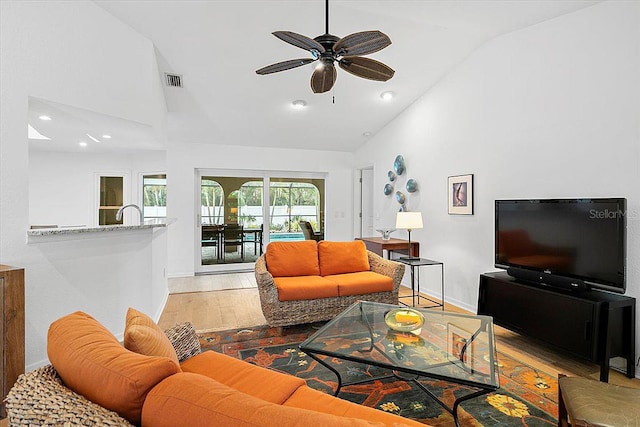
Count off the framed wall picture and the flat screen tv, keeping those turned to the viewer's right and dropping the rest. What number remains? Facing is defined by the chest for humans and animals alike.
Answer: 0

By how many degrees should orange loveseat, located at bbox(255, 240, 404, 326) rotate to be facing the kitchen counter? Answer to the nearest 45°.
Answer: approximately 90° to its right

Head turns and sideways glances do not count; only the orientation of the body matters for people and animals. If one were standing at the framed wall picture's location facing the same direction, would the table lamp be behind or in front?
in front

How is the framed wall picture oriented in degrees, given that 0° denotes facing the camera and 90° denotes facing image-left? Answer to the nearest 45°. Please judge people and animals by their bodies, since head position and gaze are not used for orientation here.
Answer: approximately 45°

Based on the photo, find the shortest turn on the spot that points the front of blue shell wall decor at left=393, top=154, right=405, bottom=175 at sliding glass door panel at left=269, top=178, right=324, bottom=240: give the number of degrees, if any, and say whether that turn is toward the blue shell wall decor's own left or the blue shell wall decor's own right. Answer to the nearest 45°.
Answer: approximately 90° to the blue shell wall decor's own right

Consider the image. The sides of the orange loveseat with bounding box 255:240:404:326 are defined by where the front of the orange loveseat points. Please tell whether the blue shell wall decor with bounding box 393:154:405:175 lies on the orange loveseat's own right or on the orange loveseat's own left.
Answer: on the orange loveseat's own left

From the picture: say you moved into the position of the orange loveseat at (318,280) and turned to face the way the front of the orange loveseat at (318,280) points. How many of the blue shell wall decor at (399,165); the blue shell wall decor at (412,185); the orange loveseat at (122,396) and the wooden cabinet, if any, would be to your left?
2

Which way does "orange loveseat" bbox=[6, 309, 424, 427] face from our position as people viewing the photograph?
facing away from the viewer and to the right of the viewer

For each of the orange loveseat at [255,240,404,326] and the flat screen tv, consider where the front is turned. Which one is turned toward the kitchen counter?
the flat screen tv

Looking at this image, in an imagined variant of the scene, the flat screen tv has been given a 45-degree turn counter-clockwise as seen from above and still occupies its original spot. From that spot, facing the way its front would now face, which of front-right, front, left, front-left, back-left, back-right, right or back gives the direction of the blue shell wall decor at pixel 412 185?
back-right

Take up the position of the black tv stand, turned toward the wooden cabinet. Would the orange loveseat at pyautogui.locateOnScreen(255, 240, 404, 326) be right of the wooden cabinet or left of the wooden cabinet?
right

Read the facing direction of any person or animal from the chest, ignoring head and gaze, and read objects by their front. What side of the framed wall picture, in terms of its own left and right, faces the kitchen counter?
front

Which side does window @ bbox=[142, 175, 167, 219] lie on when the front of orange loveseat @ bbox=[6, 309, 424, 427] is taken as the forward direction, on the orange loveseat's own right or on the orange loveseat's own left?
on the orange loveseat's own left

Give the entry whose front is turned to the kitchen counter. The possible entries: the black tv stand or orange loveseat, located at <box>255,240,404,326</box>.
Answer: the black tv stand

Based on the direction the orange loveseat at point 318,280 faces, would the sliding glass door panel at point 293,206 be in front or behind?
behind

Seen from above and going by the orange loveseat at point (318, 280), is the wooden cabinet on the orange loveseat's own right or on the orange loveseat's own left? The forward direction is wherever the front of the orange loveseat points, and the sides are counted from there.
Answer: on the orange loveseat's own right

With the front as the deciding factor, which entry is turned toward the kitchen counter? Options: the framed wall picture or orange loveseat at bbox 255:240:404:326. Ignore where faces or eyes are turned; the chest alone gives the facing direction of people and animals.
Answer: the framed wall picture
